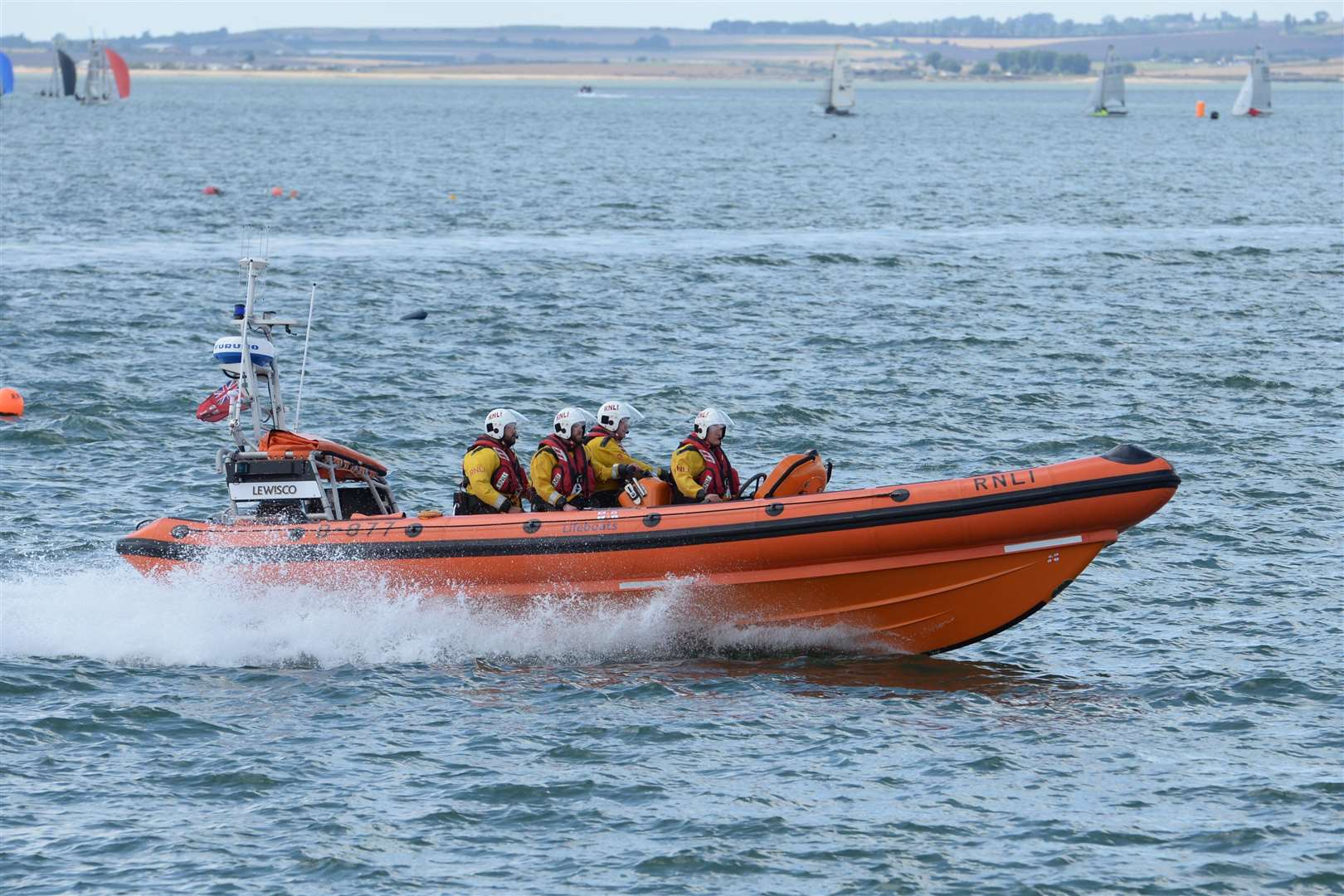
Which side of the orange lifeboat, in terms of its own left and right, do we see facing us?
right

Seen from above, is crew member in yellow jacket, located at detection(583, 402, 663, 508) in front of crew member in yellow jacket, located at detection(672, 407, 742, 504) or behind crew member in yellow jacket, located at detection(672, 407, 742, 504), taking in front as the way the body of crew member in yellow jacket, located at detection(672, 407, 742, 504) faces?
behind

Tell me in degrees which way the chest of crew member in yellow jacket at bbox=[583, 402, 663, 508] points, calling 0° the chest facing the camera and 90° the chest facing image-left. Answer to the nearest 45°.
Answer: approximately 270°

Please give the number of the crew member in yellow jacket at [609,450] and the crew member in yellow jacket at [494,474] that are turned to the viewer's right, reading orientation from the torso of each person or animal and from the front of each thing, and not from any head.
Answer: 2

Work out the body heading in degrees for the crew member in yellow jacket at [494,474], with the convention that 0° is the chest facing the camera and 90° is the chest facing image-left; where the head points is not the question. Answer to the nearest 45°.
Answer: approximately 270°

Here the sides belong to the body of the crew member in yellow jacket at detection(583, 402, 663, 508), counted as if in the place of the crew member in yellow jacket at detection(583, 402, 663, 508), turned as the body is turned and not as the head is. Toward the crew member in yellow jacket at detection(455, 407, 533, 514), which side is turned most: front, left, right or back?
back

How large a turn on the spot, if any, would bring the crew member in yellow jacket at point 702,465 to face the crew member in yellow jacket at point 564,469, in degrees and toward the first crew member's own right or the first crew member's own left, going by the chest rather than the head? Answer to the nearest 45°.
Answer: approximately 135° to the first crew member's own right
